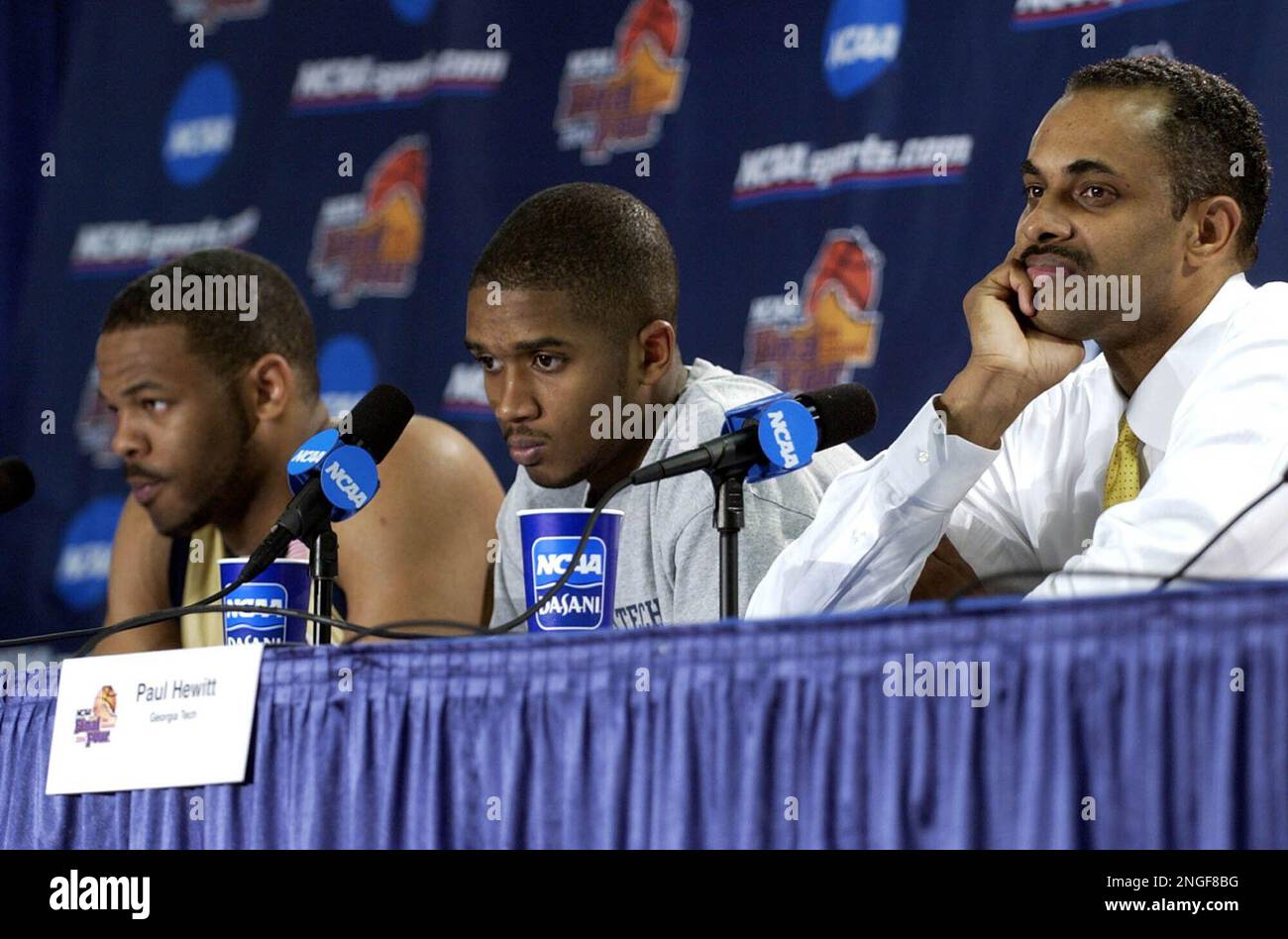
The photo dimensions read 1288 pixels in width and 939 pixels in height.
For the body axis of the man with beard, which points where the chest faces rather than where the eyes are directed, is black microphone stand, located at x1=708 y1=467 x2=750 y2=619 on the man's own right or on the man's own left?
on the man's own left

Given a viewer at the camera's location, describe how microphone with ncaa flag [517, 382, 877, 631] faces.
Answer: facing away from the viewer and to the right of the viewer

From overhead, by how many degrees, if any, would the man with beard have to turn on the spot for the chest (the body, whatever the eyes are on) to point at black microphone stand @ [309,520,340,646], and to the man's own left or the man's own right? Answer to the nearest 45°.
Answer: approximately 45° to the man's own left

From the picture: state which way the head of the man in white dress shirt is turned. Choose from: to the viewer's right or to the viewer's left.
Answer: to the viewer's left
